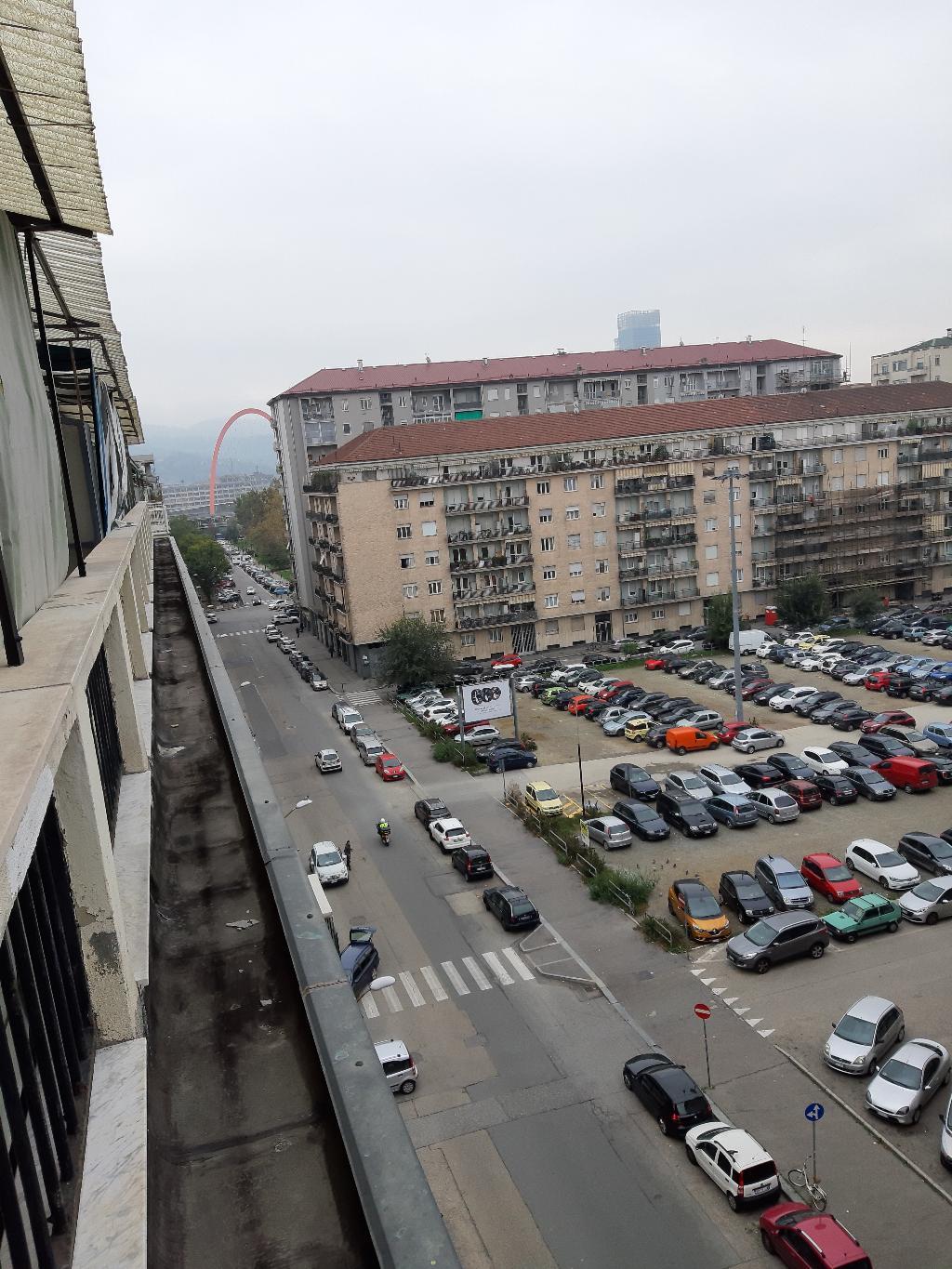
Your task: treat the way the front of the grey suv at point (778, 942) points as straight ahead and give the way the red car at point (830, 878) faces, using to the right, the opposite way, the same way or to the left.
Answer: to the left

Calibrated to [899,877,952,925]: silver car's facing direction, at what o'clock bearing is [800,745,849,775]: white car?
The white car is roughly at 4 o'clock from the silver car.

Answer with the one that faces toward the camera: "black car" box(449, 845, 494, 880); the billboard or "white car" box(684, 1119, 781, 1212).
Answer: the billboard

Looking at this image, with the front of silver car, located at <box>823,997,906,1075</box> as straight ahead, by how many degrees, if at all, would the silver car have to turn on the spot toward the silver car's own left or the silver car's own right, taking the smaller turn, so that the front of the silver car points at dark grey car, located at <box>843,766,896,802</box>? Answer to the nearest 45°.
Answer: approximately 135° to the silver car's own right

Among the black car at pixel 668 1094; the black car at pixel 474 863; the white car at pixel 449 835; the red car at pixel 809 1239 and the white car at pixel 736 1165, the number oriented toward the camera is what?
0

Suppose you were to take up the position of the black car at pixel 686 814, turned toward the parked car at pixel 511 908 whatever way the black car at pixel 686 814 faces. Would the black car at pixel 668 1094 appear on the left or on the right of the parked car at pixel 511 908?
left

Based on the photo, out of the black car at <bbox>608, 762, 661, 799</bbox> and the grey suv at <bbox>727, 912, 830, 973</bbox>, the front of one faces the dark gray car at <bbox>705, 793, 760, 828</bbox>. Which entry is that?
the black car at <bbox>608, 762, 661, 799</bbox>

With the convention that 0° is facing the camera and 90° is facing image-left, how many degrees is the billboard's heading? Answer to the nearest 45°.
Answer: approximately 0°

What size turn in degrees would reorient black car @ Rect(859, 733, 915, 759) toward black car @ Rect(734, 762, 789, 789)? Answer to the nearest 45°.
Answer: approximately 90° to its right

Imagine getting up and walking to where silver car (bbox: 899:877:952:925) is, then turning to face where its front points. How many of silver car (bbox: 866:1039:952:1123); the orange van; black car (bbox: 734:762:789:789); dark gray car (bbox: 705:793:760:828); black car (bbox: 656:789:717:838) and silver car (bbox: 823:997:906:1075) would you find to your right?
4

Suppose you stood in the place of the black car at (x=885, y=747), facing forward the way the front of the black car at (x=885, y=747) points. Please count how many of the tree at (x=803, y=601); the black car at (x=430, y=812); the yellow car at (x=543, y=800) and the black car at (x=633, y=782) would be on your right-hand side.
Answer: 3

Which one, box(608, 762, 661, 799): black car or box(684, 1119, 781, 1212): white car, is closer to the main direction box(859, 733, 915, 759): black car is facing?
the white car

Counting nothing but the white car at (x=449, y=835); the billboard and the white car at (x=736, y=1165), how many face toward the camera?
1

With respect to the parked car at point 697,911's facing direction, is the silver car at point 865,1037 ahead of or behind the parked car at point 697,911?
ahead

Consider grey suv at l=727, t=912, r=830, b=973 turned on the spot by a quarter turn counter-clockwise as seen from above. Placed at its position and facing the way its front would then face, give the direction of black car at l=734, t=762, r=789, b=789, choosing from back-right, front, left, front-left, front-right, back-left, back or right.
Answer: back-left

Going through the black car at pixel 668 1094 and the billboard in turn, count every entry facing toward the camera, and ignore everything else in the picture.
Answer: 1

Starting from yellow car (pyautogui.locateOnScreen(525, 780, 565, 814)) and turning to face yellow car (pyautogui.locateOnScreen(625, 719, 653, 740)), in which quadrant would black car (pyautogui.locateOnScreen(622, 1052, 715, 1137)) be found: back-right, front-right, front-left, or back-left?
back-right

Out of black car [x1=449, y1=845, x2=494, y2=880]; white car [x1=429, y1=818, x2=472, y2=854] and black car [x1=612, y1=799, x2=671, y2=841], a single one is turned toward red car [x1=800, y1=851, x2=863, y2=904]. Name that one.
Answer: black car [x1=612, y1=799, x2=671, y2=841]
